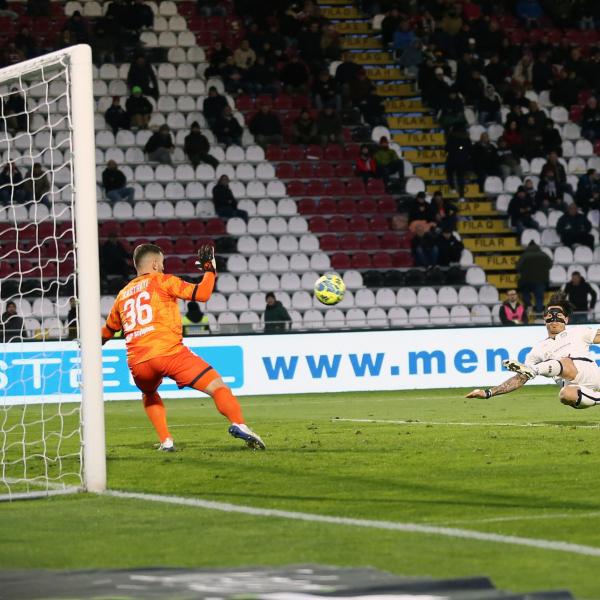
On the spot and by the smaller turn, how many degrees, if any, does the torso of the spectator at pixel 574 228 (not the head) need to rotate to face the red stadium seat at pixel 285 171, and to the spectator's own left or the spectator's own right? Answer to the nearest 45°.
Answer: approximately 90° to the spectator's own right

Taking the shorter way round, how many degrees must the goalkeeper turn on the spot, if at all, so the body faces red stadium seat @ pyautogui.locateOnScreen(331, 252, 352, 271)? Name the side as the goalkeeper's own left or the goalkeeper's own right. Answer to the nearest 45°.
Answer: approximately 45° to the goalkeeper's own left

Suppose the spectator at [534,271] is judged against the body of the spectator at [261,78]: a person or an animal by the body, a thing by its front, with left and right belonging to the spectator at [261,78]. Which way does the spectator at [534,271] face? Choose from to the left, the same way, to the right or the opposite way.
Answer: the opposite way

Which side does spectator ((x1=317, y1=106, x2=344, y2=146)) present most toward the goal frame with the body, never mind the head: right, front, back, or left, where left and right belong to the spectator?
front

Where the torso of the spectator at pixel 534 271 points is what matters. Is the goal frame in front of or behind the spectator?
behind

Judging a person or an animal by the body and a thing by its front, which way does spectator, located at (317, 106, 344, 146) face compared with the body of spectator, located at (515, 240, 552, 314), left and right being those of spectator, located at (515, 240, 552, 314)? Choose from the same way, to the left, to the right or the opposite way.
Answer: the opposite way

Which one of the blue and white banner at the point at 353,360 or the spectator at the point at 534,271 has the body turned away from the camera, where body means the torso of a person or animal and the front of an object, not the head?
the spectator

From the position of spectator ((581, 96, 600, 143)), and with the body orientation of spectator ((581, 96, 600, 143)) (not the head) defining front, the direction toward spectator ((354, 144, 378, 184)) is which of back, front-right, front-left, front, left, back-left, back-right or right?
front-right

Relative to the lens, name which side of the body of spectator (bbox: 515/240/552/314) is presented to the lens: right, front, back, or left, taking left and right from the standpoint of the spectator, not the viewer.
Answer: back

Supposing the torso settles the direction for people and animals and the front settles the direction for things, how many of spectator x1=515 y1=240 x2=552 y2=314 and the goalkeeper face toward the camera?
0

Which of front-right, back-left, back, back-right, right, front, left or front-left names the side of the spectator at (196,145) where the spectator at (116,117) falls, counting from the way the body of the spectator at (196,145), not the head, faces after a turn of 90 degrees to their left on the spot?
back-left

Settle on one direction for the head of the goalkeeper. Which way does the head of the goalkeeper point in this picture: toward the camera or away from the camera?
away from the camera

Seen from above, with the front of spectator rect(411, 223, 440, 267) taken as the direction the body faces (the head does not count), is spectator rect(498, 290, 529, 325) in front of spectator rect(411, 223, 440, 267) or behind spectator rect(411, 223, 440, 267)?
in front

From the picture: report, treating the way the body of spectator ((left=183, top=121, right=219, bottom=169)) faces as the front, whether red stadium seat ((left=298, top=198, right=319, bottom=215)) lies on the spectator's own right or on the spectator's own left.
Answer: on the spectator's own left
